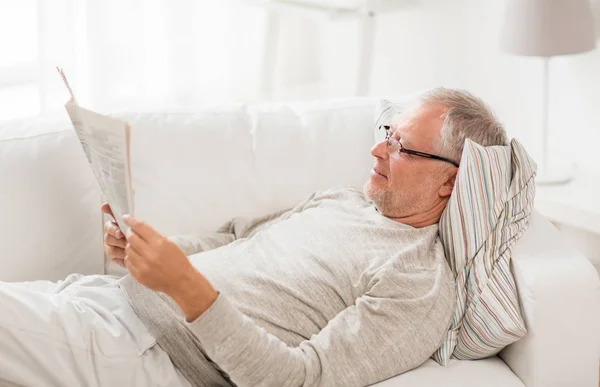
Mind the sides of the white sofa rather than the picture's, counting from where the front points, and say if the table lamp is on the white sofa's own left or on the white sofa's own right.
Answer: on the white sofa's own left

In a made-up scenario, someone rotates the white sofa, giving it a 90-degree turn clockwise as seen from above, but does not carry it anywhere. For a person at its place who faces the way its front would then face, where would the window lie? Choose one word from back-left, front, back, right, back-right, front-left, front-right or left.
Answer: front-right

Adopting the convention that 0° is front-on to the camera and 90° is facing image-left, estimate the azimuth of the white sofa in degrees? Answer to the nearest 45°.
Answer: approximately 0°

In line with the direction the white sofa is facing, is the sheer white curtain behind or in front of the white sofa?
behind
